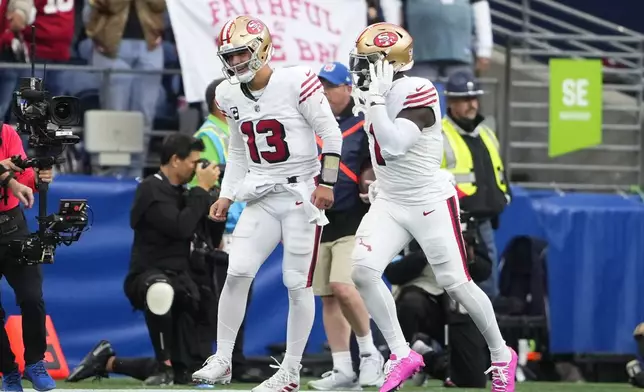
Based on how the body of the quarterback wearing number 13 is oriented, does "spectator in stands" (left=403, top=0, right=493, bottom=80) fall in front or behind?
behind

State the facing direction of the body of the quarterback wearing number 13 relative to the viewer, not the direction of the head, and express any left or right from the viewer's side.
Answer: facing the viewer and to the left of the viewer

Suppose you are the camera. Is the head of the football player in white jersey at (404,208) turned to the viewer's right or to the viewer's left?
to the viewer's left

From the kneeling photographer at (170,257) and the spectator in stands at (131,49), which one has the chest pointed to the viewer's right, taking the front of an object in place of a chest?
the kneeling photographer

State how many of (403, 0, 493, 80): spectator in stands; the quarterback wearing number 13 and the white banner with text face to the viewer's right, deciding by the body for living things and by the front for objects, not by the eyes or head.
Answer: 0

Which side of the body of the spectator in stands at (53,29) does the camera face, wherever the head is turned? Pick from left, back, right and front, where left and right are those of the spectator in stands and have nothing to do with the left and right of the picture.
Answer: front

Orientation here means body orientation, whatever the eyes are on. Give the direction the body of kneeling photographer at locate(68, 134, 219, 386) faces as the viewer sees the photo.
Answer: to the viewer's right

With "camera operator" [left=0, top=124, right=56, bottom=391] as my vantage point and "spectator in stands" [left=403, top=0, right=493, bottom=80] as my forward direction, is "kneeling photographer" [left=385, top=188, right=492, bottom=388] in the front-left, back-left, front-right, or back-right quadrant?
front-right

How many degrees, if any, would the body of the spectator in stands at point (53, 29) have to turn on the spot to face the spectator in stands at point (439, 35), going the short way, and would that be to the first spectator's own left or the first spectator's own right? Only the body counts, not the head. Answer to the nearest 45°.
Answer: approximately 90° to the first spectator's own left

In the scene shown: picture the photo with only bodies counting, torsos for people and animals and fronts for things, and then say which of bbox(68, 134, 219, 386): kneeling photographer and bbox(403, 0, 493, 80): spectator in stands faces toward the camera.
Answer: the spectator in stands

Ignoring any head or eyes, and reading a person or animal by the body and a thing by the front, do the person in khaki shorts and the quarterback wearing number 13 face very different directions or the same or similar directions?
same or similar directions
